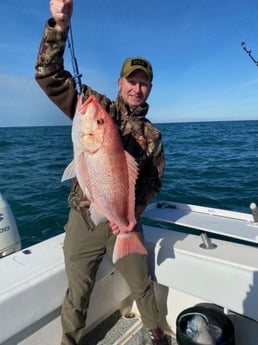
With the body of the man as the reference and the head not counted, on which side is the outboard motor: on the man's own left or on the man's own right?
on the man's own right

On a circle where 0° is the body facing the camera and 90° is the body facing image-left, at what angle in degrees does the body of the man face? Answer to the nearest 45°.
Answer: approximately 0°
